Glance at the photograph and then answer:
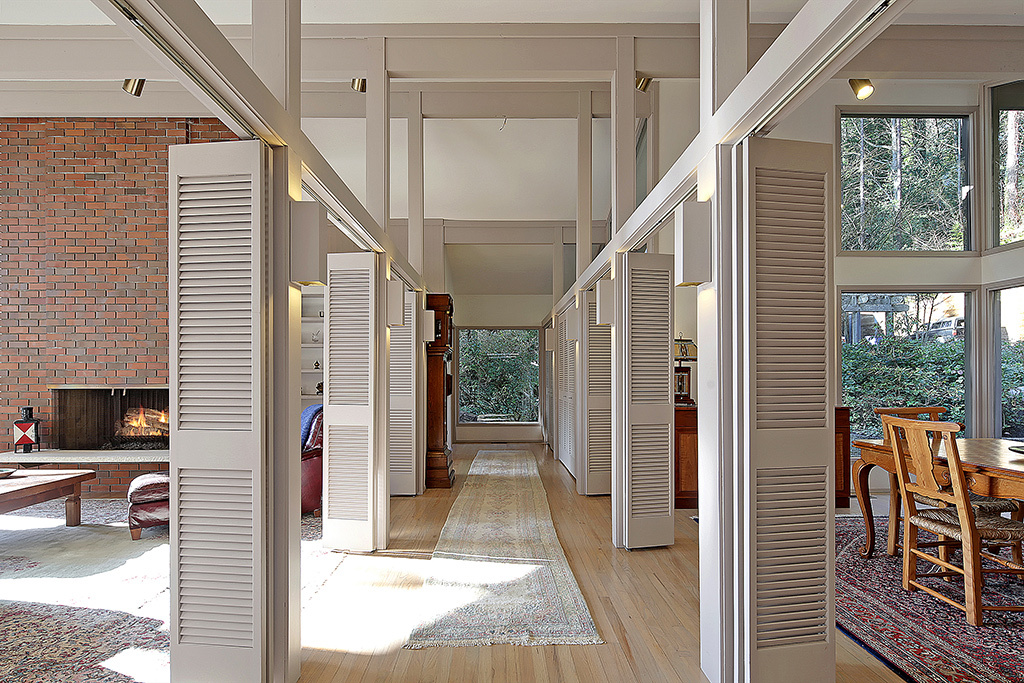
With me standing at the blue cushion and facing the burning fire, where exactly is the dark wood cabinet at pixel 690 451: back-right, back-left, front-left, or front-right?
back-right

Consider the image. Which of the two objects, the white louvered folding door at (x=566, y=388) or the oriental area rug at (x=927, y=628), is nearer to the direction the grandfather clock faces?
the white louvered folding door

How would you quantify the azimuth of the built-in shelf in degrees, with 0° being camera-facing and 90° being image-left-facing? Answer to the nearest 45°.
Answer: approximately 0°

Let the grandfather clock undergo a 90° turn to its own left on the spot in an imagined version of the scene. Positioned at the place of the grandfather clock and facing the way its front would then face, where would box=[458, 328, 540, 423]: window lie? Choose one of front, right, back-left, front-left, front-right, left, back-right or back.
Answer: front

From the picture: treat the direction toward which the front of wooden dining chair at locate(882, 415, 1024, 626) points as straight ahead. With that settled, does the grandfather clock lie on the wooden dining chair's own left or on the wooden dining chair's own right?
on the wooden dining chair's own left

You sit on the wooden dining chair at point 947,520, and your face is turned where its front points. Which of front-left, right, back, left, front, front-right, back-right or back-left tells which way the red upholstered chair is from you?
back-left

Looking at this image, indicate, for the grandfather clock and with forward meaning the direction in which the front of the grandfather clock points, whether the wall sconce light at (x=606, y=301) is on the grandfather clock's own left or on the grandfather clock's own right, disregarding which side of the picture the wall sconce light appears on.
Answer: on the grandfather clock's own right

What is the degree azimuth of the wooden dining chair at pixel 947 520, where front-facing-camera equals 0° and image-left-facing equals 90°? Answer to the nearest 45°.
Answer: approximately 225°

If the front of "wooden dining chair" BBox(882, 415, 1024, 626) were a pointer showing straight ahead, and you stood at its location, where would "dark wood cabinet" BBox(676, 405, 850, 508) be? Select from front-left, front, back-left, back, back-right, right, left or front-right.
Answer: left

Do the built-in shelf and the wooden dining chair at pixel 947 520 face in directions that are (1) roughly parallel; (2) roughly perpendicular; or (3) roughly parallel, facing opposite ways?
roughly perpendicular

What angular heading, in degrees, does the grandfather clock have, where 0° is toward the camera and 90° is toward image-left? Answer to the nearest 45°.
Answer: approximately 270°
